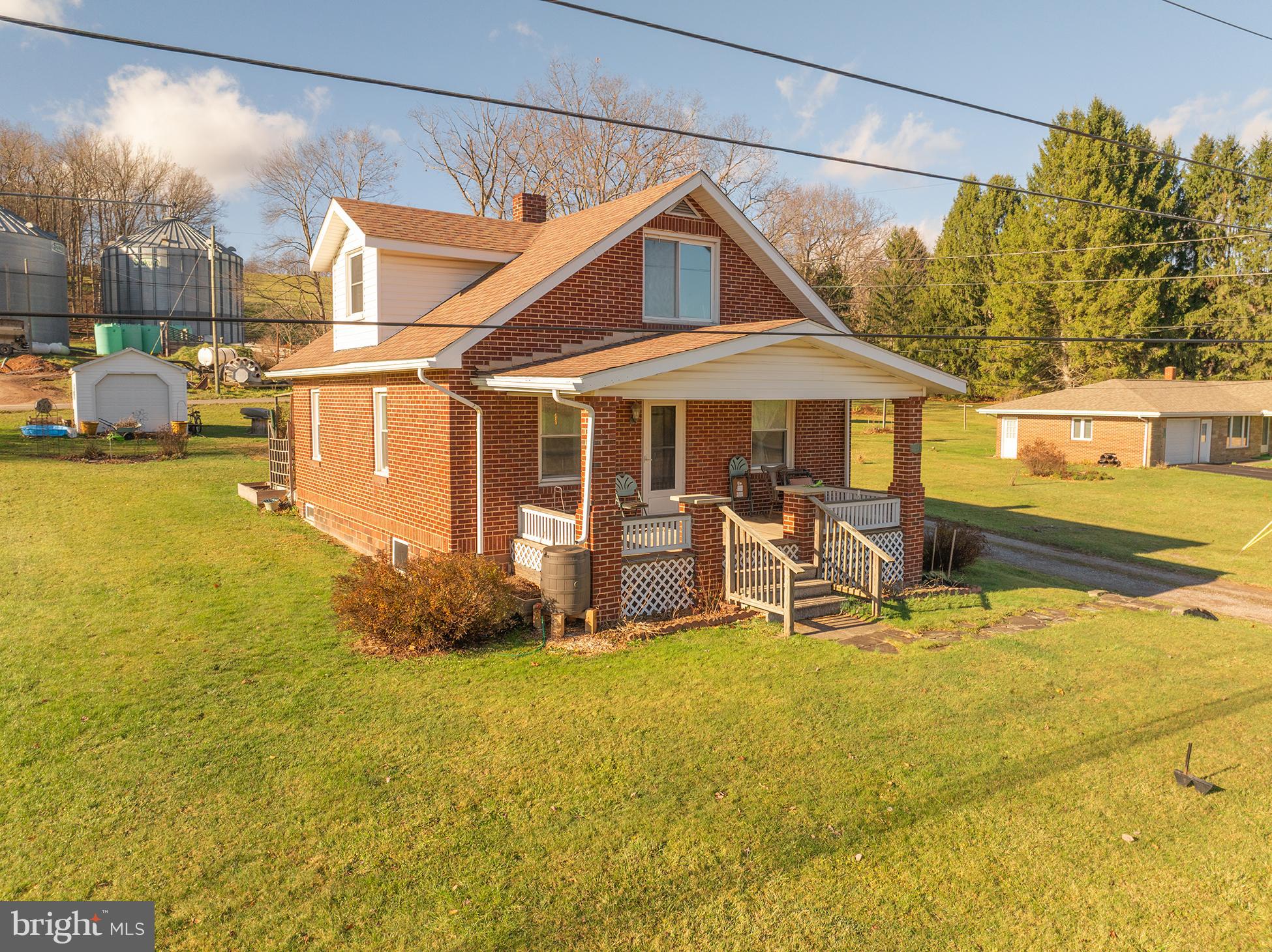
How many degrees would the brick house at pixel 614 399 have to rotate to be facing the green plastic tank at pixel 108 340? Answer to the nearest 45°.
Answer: approximately 180°

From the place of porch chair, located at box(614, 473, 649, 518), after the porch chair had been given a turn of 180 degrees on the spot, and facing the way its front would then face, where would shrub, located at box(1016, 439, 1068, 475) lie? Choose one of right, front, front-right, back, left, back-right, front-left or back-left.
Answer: right

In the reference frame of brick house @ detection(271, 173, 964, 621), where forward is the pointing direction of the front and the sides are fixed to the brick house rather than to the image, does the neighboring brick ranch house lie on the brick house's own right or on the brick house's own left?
on the brick house's own left

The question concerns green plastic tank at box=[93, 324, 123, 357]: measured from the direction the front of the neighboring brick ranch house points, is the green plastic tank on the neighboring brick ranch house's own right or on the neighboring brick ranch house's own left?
on the neighboring brick ranch house's own right

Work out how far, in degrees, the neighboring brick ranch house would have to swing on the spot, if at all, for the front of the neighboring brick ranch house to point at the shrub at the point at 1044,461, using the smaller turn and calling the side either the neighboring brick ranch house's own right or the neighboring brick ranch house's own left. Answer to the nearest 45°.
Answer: approximately 90° to the neighboring brick ranch house's own right

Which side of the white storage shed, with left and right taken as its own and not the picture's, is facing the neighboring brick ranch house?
left

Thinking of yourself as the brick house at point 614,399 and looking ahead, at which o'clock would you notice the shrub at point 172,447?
The shrub is roughly at 6 o'clock from the brick house.

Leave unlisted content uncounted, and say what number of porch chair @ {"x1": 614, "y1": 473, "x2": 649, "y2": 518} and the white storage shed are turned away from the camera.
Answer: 0

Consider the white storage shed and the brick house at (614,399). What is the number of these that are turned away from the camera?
0

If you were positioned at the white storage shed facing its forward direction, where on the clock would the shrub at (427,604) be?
The shrub is roughly at 12 o'clock from the white storage shed.

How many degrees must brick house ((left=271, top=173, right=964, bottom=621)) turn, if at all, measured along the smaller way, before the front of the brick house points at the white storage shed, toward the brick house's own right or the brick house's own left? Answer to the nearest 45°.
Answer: approximately 180°

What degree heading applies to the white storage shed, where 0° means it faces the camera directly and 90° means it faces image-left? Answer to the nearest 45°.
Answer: approximately 0°

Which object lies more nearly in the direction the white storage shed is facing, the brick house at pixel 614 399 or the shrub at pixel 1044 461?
the brick house

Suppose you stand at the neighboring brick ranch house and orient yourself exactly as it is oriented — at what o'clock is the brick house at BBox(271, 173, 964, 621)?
The brick house is roughly at 2 o'clock from the neighboring brick ranch house.

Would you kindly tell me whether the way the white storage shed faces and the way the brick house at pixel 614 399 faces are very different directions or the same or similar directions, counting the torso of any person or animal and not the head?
same or similar directions

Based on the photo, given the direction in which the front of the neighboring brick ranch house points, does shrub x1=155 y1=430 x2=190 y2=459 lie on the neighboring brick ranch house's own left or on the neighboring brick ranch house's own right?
on the neighboring brick ranch house's own right

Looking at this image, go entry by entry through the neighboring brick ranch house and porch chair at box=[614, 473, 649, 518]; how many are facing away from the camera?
0

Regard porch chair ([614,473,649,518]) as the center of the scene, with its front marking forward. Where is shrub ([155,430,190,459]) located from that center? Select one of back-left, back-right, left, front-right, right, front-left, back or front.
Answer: back
